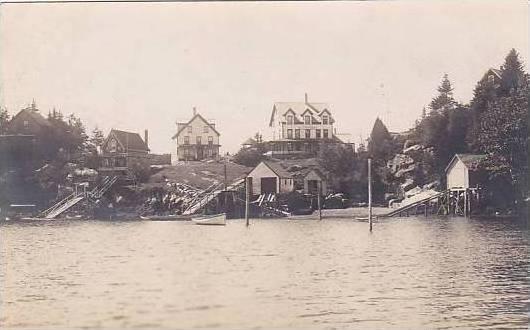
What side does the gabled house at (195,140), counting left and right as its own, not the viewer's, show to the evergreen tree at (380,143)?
left

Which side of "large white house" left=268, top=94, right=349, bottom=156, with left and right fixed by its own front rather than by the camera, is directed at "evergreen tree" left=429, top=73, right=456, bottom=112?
left

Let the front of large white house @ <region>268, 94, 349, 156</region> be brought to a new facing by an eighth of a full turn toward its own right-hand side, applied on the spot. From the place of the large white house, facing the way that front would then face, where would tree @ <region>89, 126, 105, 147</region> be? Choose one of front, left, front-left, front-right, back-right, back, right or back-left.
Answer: front-right

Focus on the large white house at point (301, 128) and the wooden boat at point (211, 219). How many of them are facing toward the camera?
1

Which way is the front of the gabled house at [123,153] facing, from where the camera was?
facing the viewer and to the left of the viewer

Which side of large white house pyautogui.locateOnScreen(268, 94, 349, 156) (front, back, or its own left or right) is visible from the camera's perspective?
front

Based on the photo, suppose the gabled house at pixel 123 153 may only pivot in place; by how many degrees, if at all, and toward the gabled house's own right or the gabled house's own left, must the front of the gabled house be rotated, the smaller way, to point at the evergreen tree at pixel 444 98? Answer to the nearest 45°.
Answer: approximately 135° to the gabled house's own left

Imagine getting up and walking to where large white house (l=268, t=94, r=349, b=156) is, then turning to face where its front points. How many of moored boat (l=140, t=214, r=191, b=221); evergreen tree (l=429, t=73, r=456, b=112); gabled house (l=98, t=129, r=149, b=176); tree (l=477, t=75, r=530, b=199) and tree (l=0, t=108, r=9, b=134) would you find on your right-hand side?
3
